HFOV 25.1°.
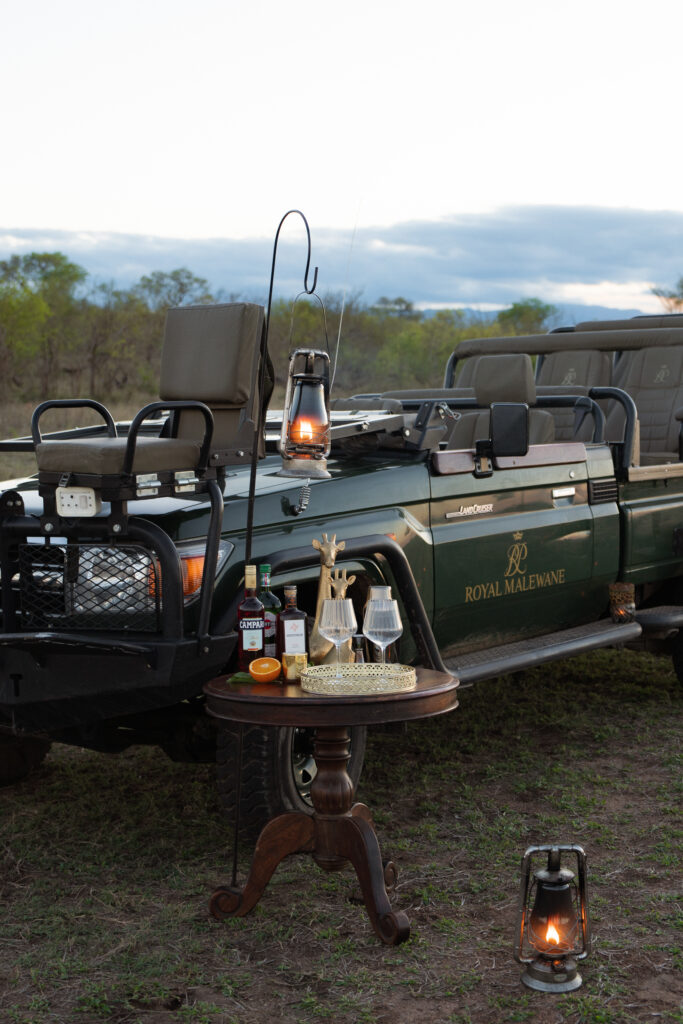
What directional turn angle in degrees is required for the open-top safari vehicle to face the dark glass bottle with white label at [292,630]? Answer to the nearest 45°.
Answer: approximately 45° to its left

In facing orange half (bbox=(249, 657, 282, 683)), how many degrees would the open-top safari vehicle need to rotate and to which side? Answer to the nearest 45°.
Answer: approximately 45° to its left

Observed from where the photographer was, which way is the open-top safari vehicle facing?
facing the viewer and to the left of the viewer

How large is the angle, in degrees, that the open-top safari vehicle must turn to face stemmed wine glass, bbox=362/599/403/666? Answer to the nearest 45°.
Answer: approximately 90° to its left

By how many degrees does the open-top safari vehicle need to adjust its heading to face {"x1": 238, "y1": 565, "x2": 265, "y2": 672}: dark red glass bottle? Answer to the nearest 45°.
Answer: approximately 45° to its left
